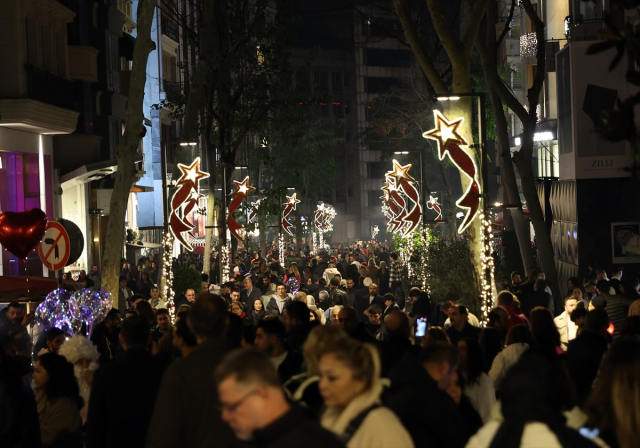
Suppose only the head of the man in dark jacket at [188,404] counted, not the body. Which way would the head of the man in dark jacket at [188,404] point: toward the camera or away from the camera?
away from the camera

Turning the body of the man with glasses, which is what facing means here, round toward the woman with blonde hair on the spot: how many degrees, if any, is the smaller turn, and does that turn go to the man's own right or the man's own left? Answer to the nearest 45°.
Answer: approximately 135° to the man's own right

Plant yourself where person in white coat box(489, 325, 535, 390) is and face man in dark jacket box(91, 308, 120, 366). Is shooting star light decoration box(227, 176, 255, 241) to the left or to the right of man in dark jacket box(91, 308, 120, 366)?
right

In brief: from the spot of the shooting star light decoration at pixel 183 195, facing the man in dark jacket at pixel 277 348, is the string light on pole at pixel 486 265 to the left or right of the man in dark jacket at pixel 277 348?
left
